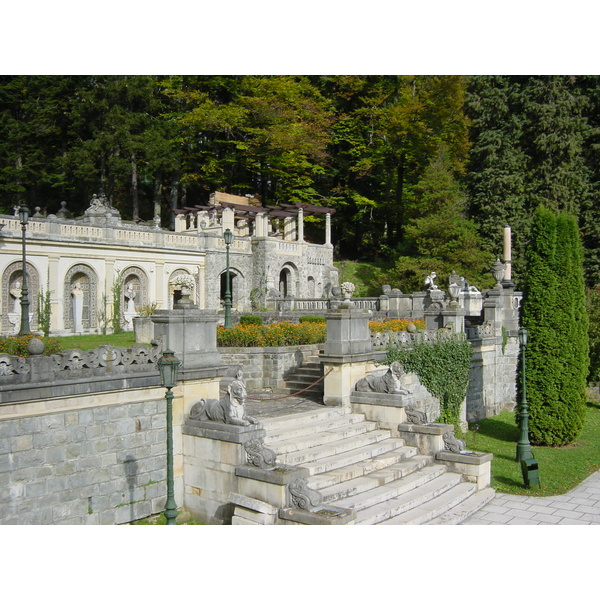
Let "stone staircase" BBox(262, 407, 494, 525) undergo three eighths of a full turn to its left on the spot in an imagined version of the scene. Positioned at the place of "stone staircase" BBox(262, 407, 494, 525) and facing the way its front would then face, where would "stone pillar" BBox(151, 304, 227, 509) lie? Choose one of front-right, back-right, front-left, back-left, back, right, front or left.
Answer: left

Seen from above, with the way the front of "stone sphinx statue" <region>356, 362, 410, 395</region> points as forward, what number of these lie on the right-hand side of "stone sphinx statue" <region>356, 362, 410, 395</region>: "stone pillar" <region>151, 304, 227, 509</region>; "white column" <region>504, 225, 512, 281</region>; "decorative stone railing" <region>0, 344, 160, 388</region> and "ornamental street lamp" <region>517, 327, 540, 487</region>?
2

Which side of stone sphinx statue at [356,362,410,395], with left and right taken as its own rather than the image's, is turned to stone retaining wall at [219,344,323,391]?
back

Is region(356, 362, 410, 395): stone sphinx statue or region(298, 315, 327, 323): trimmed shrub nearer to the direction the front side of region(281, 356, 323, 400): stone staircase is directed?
the stone sphinx statue

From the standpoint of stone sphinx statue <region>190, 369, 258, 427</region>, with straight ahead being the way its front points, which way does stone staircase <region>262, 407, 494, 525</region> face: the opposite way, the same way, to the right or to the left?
the same way

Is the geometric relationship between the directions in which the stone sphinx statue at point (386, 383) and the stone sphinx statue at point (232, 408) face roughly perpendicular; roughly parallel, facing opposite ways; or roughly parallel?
roughly parallel

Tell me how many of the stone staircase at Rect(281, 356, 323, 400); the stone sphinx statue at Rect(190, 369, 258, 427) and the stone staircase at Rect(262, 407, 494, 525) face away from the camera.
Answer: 0

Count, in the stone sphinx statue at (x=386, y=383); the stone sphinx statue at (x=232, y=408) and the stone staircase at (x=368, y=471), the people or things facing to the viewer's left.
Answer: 0

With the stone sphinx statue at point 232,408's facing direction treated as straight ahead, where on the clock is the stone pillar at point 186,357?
The stone pillar is roughly at 6 o'clock from the stone sphinx statue.

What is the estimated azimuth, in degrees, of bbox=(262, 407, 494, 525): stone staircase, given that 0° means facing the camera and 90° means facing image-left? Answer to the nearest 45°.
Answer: approximately 315°

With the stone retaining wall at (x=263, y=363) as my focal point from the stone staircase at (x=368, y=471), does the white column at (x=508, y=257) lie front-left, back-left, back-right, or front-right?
front-right

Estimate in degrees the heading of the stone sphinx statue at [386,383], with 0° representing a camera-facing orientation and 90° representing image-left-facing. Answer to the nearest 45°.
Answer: approximately 315°

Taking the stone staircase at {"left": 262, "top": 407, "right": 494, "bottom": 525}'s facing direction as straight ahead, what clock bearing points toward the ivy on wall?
The ivy on wall is roughly at 8 o'clock from the stone staircase.

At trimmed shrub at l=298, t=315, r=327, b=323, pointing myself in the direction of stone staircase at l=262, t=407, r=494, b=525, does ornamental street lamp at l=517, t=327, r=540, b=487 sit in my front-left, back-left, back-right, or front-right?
front-left
